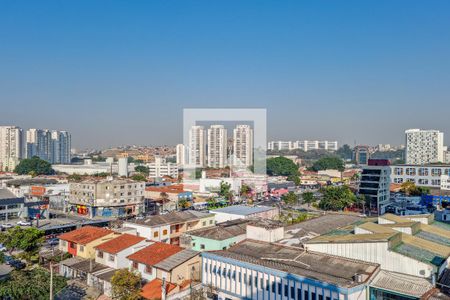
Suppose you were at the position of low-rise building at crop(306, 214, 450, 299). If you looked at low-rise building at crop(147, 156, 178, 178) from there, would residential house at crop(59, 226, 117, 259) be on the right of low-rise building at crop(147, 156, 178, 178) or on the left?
left

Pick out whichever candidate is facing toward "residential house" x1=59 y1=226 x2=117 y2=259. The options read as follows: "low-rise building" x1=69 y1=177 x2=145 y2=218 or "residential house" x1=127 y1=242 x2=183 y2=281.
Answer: the low-rise building

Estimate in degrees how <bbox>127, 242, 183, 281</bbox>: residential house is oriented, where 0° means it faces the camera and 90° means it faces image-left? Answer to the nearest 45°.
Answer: approximately 45°

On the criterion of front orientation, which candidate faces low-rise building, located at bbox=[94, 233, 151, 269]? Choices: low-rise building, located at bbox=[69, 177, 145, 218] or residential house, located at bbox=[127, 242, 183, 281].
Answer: low-rise building, located at bbox=[69, 177, 145, 218]

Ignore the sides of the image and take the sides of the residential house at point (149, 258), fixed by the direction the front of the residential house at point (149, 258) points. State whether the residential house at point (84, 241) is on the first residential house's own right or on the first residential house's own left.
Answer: on the first residential house's own right

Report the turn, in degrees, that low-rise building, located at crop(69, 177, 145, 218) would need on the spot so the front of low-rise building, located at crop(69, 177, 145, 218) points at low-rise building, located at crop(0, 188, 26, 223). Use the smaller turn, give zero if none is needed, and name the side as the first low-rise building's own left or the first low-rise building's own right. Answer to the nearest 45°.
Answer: approximately 90° to the first low-rise building's own right

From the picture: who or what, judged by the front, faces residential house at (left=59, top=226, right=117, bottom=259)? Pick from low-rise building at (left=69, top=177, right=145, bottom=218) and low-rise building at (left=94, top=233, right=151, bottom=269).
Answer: low-rise building at (left=69, top=177, right=145, bottom=218)

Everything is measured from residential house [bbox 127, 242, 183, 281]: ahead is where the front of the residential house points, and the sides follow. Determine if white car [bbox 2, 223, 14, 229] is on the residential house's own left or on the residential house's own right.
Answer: on the residential house's own right

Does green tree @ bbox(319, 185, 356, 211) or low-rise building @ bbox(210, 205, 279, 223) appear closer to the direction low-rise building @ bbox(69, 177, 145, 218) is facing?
the low-rise building

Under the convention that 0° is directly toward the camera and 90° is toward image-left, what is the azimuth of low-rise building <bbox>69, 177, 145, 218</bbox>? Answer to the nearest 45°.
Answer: approximately 0°

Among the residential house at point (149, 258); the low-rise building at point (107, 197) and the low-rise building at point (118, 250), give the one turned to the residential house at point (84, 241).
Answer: the low-rise building at point (107, 197)

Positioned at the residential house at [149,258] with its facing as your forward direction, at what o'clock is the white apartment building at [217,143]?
The white apartment building is roughly at 5 o'clock from the residential house.
